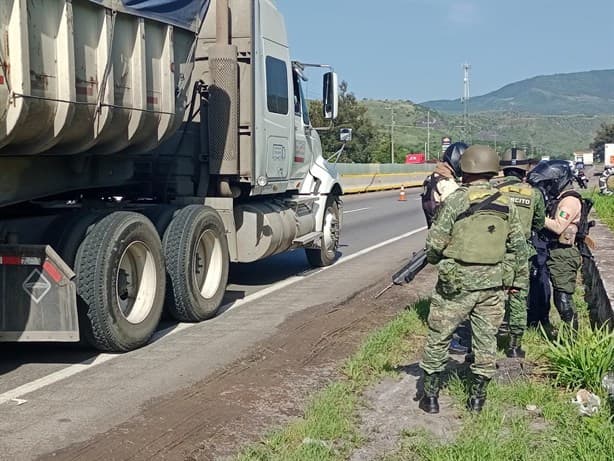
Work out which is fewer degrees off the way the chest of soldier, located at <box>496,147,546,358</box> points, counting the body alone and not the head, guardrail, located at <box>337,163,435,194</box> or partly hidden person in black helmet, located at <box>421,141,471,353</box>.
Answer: the guardrail

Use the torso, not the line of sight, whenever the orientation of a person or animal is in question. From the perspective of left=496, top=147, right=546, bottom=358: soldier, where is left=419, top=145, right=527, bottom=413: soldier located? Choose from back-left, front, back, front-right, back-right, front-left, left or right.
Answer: back

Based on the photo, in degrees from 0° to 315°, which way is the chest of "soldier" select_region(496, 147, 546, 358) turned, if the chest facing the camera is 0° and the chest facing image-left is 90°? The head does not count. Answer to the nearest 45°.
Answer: approximately 180°

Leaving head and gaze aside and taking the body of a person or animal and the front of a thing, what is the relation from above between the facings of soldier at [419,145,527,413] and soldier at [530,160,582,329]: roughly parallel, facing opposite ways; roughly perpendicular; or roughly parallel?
roughly perpendicular

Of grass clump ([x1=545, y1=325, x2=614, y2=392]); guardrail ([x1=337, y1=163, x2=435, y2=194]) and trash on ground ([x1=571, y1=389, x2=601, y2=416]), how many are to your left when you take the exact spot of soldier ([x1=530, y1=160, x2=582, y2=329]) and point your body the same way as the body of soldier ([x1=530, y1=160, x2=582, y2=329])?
2

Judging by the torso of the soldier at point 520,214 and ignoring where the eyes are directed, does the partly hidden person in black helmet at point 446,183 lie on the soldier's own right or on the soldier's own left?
on the soldier's own left

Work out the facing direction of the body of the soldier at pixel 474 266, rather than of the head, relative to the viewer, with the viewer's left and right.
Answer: facing away from the viewer

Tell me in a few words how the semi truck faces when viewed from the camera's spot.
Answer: facing away from the viewer and to the right of the viewer

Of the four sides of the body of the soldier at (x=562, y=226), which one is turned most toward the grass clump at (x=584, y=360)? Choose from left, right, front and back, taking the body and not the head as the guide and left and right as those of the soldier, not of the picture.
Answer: left

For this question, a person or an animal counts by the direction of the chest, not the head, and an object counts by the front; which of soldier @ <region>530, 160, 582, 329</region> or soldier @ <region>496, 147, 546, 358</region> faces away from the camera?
soldier @ <region>496, 147, 546, 358</region>

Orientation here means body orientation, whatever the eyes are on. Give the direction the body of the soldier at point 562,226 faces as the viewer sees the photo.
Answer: to the viewer's left

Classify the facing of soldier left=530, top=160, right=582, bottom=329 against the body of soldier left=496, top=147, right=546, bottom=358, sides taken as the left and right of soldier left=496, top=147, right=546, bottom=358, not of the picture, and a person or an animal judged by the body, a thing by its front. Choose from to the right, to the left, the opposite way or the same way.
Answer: to the left

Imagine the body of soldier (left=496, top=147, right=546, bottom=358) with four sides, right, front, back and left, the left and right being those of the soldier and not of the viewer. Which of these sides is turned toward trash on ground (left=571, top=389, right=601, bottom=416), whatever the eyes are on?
back
